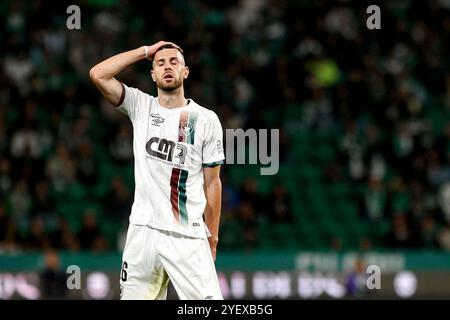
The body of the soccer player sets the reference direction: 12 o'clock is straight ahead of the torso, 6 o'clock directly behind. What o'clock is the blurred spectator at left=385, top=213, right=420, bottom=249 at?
The blurred spectator is roughly at 7 o'clock from the soccer player.

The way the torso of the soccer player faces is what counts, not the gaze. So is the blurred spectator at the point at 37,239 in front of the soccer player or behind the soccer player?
behind

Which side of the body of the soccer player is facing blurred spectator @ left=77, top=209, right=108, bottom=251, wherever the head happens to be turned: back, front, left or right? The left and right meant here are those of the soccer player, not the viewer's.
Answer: back

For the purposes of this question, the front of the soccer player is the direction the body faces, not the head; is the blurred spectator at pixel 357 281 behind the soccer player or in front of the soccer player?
behind

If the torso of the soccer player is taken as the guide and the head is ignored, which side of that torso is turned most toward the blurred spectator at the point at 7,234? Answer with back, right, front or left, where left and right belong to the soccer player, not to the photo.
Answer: back

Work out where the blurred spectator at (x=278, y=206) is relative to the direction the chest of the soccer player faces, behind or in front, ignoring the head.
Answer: behind

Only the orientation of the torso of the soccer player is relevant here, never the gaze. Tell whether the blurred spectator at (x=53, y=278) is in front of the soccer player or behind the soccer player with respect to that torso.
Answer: behind

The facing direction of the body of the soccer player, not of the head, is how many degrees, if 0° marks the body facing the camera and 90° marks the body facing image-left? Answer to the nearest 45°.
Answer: approximately 0°
